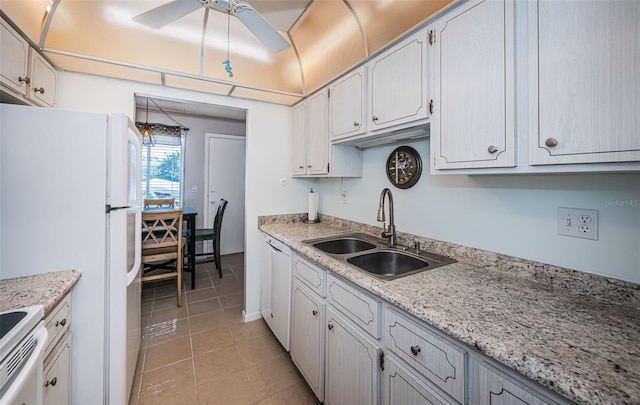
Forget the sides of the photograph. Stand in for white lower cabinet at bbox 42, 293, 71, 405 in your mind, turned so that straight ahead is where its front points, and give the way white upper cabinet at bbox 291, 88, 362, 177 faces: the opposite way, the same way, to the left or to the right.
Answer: the opposite way

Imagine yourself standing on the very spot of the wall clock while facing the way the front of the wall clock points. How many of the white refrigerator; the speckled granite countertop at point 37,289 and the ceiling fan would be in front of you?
3

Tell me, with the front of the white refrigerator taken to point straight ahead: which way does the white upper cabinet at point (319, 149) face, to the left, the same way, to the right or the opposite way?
the opposite way

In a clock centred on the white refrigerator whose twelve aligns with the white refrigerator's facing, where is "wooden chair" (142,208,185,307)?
The wooden chair is roughly at 10 o'clock from the white refrigerator.

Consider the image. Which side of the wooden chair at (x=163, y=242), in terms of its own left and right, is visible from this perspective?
back

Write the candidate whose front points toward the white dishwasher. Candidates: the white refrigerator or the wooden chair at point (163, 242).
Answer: the white refrigerator

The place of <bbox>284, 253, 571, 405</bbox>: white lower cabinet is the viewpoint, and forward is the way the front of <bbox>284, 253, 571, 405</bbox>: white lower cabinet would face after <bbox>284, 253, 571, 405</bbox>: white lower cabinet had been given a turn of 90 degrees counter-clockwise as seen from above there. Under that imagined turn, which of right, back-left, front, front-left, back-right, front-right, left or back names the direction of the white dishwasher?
back

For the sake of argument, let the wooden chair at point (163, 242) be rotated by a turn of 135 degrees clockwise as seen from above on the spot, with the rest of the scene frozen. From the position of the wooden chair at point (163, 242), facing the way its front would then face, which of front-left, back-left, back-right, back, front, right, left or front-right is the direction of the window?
back-left

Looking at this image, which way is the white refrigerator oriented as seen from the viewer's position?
to the viewer's right

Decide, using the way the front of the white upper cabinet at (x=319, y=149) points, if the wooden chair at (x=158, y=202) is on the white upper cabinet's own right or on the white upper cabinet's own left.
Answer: on the white upper cabinet's own right

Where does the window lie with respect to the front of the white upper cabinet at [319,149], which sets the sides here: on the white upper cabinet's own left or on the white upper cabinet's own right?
on the white upper cabinet's own right

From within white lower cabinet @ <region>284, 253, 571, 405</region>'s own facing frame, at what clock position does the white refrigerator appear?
The white refrigerator is roughly at 1 o'clock from the white lower cabinet.

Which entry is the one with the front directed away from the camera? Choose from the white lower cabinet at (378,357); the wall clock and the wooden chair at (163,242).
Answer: the wooden chair

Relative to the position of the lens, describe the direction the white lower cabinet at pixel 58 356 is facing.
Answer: facing to the right of the viewer

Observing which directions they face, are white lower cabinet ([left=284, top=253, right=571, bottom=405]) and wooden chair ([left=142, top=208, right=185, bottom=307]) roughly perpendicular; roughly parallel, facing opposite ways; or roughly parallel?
roughly perpendicular

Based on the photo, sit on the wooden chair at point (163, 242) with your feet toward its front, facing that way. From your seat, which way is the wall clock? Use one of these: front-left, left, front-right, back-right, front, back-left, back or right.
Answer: back-right

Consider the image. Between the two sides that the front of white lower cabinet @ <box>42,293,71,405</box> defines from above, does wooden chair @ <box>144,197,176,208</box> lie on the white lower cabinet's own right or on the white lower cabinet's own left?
on the white lower cabinet's own left

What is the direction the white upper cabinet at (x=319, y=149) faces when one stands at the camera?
facing the viewer and to the left of the viewer
